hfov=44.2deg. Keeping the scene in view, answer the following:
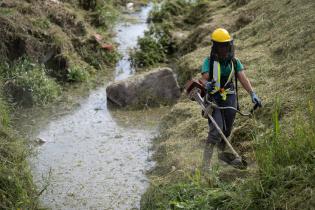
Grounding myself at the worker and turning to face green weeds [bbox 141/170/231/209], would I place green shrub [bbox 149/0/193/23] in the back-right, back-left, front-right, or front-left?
back-right

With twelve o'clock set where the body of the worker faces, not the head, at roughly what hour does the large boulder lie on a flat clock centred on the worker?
The large boulder is roughly at 5 o'clock from the worker.

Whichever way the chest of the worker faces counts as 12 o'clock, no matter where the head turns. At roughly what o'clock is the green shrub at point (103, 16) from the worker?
The green shrub is roughly at 5 o'clock from the worker.

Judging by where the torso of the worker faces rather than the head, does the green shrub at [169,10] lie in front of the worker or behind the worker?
behind

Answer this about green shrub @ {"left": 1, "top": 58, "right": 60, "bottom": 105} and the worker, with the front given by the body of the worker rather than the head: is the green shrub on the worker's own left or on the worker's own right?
on the worker's own right

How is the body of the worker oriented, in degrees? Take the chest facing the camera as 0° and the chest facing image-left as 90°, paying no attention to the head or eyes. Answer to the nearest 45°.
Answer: approximately 0°

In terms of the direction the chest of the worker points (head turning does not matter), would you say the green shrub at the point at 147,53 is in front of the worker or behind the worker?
behind

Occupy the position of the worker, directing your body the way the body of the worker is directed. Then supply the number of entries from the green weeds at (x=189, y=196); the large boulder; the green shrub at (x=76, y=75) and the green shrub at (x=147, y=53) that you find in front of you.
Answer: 1

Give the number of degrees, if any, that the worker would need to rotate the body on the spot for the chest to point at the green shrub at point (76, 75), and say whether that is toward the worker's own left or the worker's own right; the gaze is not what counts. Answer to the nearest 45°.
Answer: approximately 135° to the worker's own right

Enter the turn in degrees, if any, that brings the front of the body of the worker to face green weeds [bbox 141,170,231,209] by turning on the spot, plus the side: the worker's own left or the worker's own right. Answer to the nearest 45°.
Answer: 0° — they already face it
